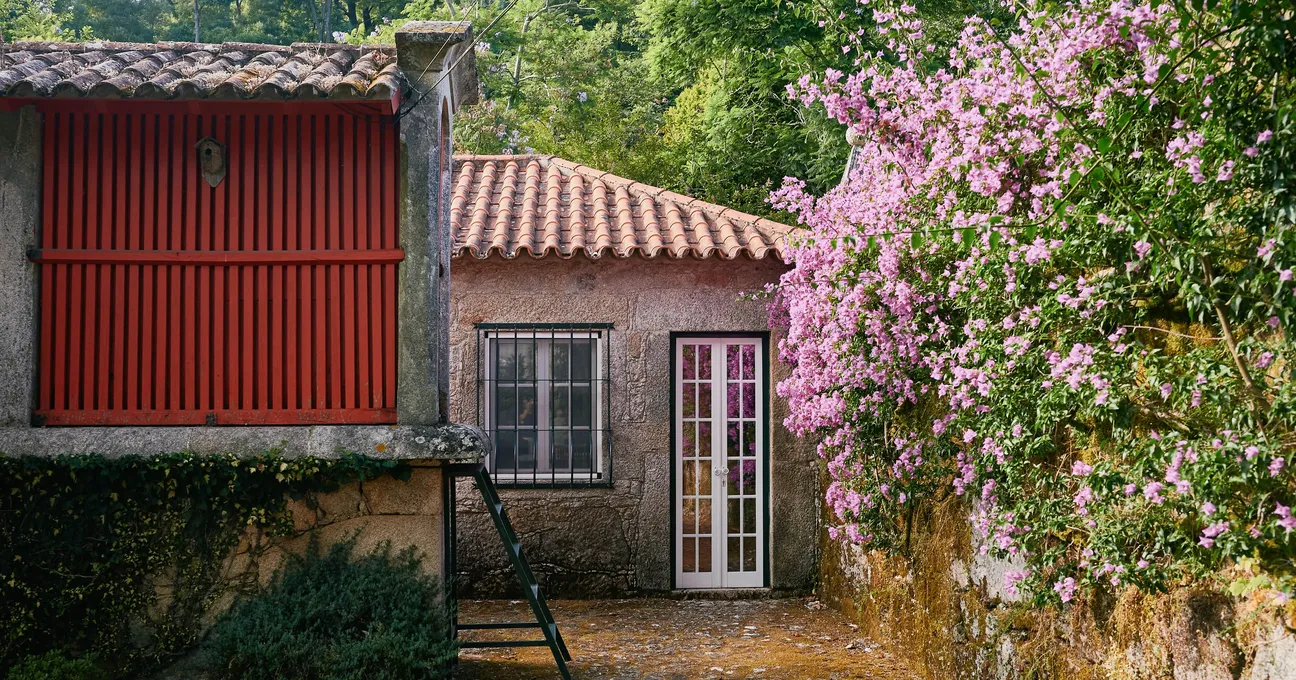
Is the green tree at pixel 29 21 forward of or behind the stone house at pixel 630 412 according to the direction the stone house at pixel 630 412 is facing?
behind

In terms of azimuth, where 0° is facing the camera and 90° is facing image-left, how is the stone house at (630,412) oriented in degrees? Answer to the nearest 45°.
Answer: approximately 0°

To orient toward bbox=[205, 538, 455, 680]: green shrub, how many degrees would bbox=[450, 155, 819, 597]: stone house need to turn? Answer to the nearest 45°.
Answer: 0° — it already faces it

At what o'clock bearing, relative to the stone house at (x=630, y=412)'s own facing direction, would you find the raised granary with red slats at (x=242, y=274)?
the raised granary with red slats at (x=242, y=274) is roughly at 1 o'clock from the stone house at (x=630, y=412).

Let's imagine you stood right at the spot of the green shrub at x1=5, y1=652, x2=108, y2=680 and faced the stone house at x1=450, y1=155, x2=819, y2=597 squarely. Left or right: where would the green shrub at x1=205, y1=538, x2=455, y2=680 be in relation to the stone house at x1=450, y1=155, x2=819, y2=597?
right

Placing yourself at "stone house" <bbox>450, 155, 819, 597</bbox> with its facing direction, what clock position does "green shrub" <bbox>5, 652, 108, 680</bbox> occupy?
The green shrub is roughly at 1 o'clock from the stone house.
